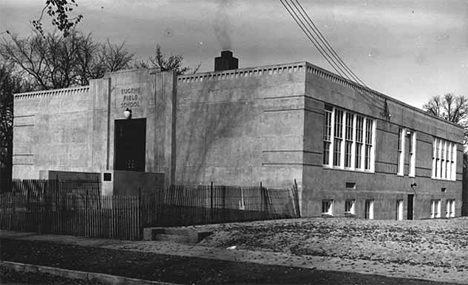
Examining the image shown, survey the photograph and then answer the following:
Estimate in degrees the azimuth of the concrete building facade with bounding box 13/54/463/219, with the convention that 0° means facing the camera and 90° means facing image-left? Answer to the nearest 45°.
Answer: approximately 45°

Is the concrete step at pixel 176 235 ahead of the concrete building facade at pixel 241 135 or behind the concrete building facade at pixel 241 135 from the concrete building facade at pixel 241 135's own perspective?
ahead
